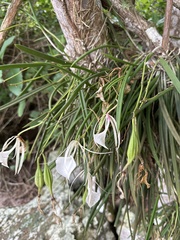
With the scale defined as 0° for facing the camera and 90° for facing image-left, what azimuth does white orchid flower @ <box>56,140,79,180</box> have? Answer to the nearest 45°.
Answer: approximately 45°
